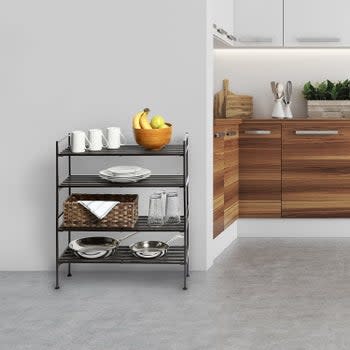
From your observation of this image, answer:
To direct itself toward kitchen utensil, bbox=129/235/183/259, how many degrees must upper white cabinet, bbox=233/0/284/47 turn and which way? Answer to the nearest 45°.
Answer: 0° — it already faces it

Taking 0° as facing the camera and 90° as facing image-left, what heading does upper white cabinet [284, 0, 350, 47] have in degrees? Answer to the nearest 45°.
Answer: approximately 0°

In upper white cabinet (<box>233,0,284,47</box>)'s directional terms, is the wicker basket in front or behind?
in front

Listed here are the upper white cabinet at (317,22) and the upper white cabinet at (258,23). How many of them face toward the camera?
2
